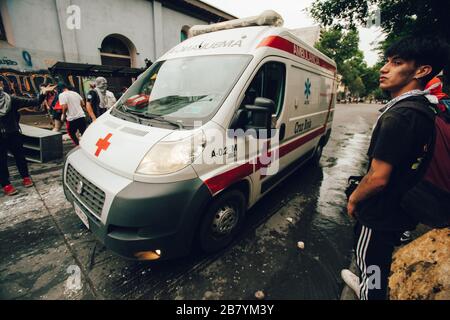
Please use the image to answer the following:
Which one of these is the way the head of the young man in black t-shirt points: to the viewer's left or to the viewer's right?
to the viewer's left

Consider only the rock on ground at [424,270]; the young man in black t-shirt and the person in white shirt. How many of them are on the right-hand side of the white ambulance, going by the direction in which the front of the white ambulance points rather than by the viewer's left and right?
1

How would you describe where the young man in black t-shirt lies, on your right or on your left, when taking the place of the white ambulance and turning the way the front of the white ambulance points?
on your left

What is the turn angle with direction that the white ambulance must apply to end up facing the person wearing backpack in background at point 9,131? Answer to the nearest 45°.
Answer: approximately 90° to its right

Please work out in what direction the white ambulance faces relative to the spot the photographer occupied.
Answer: facing the viewer and to the left of the viewer

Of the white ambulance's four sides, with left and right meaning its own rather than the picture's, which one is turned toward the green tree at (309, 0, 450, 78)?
back

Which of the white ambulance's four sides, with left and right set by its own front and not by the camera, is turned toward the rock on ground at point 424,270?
left

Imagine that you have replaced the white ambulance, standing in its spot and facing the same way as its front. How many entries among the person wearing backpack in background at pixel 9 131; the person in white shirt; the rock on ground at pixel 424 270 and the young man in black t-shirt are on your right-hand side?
2

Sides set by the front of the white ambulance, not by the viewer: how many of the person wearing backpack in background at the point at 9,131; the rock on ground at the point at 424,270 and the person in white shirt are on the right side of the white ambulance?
2

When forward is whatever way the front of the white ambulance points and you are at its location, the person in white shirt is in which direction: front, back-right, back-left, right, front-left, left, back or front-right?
right

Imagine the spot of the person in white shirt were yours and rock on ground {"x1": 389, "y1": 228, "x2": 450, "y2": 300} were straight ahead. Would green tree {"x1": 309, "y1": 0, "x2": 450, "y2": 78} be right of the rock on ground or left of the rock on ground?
left
